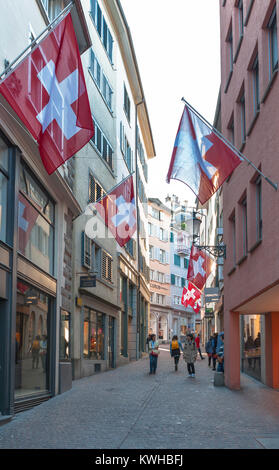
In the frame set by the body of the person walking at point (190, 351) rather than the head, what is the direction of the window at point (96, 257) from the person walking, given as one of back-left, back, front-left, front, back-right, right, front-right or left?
back-right

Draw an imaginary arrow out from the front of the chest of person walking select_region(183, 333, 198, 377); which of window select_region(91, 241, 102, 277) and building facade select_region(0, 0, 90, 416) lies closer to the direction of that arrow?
the building facade

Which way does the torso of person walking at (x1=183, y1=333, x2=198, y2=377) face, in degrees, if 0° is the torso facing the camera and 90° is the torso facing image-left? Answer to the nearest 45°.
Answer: approximately 0°

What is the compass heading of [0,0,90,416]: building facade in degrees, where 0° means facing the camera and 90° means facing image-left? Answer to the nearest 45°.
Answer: approximately 270°

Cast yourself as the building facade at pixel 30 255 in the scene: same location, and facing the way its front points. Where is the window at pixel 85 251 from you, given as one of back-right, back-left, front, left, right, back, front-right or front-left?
left

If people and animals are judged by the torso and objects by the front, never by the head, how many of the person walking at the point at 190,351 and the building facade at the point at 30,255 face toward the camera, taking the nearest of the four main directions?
1

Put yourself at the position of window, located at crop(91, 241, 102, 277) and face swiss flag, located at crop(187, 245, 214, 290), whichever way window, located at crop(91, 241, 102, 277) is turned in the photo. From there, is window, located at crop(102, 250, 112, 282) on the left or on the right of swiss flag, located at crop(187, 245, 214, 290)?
left

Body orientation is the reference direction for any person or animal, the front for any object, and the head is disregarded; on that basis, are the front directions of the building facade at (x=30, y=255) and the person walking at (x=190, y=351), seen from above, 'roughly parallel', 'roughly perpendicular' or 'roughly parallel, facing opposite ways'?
roughly perpendicular

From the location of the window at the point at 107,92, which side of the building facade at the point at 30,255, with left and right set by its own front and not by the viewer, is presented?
left
